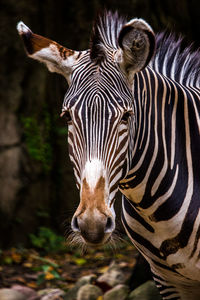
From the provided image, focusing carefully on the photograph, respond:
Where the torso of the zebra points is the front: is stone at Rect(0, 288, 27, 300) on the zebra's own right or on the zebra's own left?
on the zebra's own right

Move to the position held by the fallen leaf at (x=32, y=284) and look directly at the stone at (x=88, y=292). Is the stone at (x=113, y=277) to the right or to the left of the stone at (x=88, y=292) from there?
left

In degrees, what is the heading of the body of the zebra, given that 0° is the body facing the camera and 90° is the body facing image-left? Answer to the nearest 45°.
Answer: approximately 45°

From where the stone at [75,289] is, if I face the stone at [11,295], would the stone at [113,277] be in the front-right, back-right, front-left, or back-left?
back-right

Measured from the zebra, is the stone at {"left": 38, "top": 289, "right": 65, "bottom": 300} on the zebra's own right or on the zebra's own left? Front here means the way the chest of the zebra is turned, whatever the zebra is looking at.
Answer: on the zebra's own right

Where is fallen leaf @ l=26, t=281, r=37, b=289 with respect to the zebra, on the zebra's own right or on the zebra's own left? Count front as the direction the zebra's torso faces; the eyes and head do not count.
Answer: on the zebra's own right

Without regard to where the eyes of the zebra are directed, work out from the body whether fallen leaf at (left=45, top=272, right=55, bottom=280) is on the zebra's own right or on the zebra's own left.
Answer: on the zebra's own right
